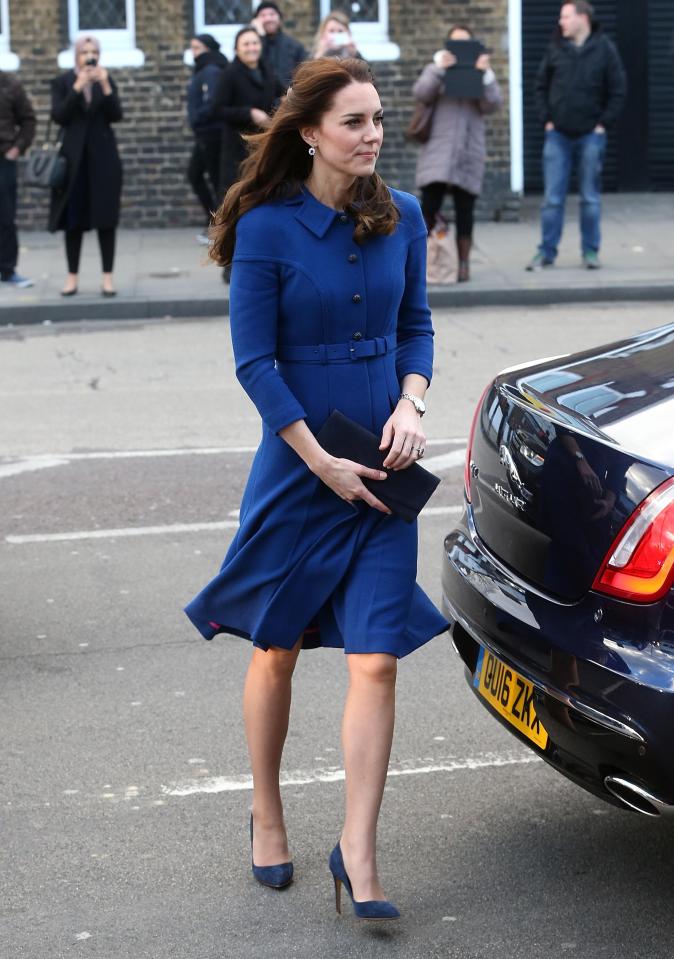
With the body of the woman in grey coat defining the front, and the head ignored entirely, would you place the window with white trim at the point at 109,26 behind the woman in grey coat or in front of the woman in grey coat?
behind

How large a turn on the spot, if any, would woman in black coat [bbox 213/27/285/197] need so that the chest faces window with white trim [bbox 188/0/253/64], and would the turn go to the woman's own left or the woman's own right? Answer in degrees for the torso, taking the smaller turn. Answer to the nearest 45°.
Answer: approximately 135° to the woman's own left

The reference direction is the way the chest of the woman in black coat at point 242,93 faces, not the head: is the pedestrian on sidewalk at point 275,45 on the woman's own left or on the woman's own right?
on the woman's own left

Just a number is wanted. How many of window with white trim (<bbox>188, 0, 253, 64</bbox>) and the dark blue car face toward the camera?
1

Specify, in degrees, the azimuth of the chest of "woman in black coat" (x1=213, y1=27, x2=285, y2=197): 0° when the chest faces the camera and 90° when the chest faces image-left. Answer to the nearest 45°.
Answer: approximately 315°

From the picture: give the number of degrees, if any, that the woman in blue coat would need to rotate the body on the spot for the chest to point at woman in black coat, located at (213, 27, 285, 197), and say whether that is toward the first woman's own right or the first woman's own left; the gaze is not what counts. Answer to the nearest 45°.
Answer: approximately 135° to the first woman's own left

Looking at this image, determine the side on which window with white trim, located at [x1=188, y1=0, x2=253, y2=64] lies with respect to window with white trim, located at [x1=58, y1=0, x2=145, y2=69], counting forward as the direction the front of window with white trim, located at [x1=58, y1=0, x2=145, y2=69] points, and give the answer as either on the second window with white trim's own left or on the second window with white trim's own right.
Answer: on the second window with white trim's own left

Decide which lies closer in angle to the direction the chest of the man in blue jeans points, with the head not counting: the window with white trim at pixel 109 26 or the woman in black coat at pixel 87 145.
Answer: the woman in black coat

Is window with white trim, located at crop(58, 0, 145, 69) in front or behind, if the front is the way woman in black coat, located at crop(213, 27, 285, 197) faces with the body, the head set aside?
behind

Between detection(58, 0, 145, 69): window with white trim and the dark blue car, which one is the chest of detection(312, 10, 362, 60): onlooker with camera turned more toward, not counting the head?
the dark blue car

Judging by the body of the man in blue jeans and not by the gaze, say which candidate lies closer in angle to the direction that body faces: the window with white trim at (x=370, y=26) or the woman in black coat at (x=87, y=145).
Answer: the woman in black coat
